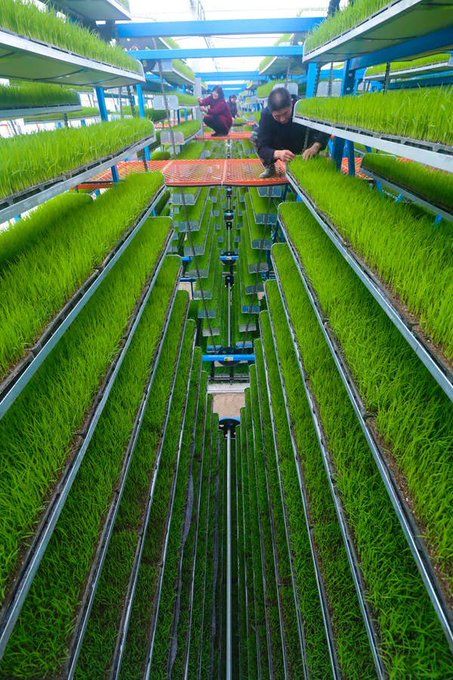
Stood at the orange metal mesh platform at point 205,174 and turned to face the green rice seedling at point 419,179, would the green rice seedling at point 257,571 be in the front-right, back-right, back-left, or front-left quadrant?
front-right

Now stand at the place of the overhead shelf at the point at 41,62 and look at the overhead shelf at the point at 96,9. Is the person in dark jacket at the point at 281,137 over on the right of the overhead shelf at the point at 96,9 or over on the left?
right

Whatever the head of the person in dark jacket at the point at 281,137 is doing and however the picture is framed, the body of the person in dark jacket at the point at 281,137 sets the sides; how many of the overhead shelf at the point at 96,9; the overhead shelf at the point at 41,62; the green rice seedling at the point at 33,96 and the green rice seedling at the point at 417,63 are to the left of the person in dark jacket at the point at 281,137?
1

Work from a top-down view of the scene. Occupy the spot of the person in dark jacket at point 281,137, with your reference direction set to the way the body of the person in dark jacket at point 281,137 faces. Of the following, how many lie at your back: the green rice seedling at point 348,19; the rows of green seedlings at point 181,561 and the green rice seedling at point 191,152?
1

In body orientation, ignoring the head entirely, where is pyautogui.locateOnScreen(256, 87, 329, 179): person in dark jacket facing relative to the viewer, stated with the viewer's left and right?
facing the viewer and to the right of the viewer

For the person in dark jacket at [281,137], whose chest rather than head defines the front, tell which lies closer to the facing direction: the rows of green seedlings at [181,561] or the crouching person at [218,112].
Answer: the rows of green seedlings

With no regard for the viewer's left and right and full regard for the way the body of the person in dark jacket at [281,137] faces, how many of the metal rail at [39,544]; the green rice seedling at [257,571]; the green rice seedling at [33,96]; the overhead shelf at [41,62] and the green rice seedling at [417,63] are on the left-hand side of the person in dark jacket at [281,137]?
1

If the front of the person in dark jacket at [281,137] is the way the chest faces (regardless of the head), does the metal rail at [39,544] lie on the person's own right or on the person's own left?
on the person's own right

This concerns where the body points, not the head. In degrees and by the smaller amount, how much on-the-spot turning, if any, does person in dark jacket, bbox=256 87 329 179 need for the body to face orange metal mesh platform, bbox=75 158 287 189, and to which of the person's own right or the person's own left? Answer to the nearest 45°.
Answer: approximately 135° to the person's own right

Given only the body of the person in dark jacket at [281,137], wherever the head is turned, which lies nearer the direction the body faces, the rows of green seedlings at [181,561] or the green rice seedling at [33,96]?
the rows of green seedlings

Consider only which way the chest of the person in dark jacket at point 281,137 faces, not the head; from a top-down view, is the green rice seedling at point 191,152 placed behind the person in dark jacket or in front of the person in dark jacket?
behind

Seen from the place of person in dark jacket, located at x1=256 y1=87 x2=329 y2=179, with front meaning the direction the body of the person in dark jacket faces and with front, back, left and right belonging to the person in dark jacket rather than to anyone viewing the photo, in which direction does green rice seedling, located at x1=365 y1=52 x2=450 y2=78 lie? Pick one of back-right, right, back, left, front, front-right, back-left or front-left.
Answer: left

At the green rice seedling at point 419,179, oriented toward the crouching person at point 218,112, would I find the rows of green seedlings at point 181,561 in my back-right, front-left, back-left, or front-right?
back-left
